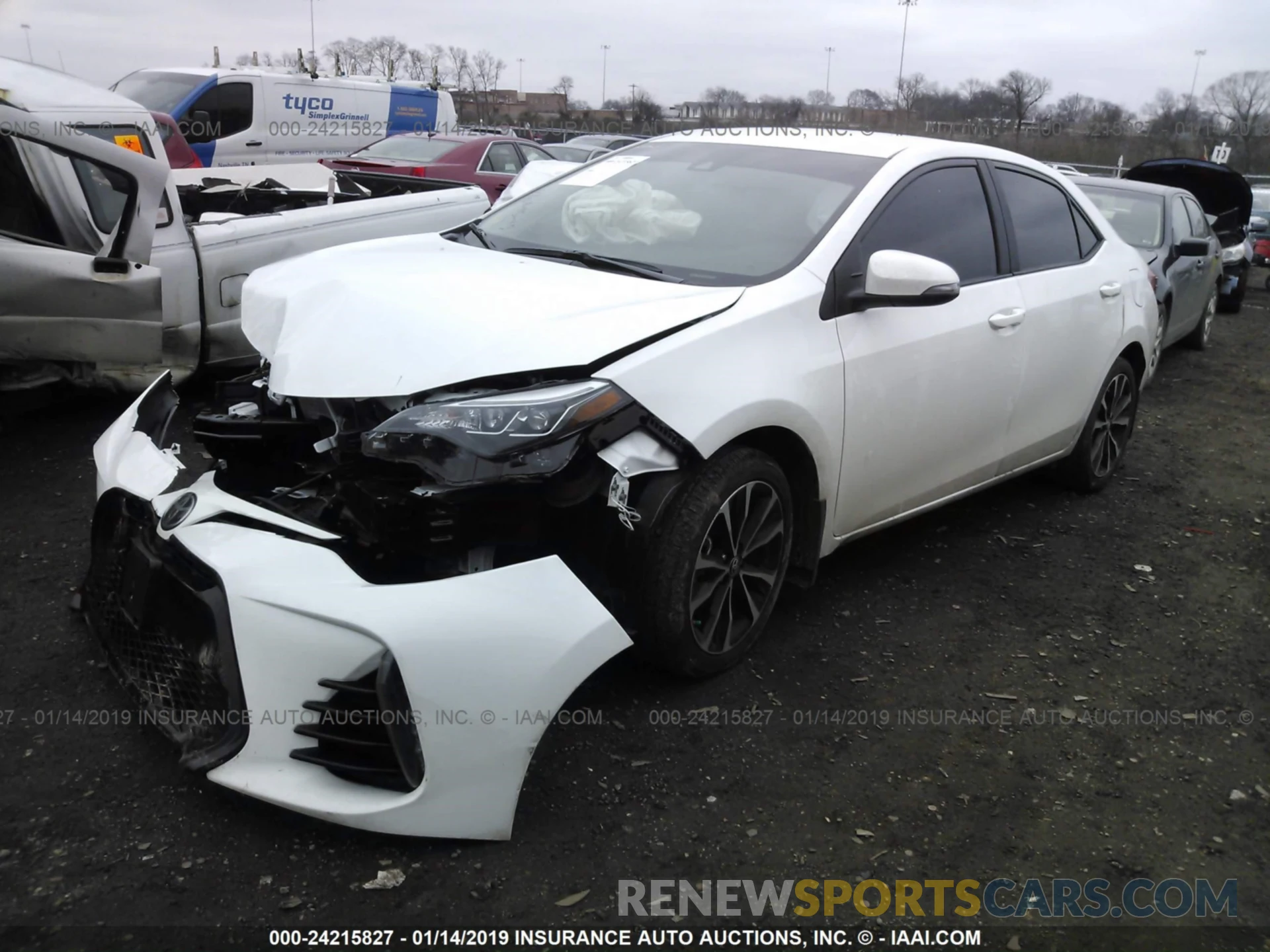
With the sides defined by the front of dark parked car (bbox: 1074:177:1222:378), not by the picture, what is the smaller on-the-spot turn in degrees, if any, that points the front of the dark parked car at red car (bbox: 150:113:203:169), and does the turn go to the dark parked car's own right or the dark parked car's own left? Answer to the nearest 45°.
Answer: approximately 45° to the dark parked car's own right

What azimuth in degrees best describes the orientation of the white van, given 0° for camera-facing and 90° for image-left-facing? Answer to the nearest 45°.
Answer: approximately 45°

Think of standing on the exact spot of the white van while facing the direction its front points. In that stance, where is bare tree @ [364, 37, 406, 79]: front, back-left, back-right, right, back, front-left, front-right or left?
back-right

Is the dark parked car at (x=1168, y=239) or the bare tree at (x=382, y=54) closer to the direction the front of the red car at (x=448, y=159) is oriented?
the bare tree

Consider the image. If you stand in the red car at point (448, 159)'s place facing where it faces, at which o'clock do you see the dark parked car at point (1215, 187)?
The dark parked car is roughly at 2 o'clock from the red car.

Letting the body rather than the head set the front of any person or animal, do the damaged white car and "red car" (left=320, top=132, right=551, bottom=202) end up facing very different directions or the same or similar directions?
very different directions

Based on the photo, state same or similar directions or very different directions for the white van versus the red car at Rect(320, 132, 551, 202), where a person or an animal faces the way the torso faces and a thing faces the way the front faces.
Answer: very different directions

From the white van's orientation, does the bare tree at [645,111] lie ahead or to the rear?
to the rear
